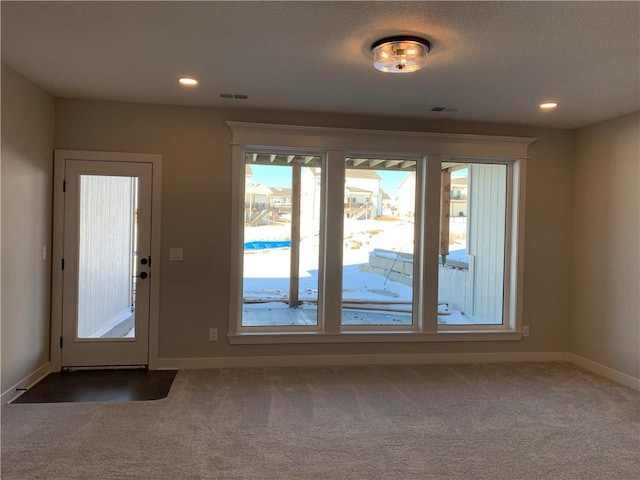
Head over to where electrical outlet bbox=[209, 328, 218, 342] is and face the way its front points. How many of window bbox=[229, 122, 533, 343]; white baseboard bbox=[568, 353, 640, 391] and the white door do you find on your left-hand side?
2

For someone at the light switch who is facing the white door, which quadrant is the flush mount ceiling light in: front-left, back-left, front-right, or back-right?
back-left

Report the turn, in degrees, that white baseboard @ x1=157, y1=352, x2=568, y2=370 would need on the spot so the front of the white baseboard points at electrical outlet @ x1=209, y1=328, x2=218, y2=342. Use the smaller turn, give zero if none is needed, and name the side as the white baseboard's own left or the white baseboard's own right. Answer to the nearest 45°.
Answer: approximately 90° to the white baseboard's own right

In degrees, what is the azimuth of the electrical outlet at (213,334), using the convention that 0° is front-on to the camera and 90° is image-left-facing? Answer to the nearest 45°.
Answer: approximately 0°
